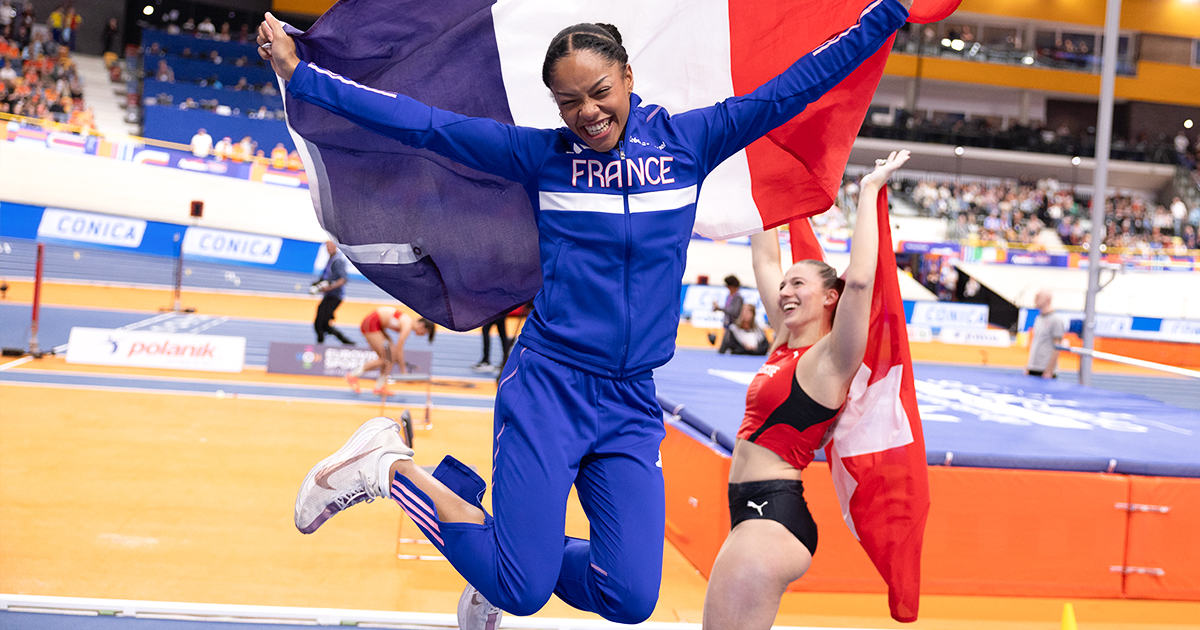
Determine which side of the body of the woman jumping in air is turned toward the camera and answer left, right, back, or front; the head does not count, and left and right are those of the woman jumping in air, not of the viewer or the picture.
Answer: front

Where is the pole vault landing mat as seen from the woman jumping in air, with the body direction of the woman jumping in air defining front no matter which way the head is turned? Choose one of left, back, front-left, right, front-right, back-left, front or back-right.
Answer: back-left

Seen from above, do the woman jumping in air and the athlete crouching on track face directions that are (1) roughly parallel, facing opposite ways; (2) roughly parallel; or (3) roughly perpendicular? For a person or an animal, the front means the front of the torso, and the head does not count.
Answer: roughly perpendicular

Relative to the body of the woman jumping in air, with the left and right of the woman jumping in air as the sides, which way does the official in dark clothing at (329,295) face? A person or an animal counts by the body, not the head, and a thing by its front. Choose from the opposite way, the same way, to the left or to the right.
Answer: to the right

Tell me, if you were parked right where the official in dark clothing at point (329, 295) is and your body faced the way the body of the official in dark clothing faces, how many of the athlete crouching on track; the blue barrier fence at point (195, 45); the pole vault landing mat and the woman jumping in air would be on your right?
1

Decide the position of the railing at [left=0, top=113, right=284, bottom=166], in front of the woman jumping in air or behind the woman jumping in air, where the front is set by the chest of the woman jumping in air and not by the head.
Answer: behind

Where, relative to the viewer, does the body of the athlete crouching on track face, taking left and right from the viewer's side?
facing to the right of the viewer

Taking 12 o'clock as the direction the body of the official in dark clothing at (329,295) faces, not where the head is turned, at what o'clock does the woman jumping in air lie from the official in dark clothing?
The woman jumping in air is roughly at 9 o'clock from the official in dark clothing.

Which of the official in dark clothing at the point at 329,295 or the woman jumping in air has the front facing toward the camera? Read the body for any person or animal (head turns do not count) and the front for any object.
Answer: the woman jumping in air

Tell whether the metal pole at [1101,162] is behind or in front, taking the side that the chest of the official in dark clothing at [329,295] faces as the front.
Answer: behind

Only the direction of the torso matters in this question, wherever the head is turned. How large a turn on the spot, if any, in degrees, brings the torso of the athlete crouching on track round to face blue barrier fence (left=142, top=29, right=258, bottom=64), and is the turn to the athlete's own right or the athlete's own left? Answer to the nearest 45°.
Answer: approximately 90° to the athlete's own left

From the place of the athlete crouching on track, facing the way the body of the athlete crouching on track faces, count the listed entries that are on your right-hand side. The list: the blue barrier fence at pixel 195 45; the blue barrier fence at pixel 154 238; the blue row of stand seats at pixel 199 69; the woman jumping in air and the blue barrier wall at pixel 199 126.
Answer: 1

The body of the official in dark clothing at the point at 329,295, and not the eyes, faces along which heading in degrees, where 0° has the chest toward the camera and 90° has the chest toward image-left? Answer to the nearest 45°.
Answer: approximately 90°
